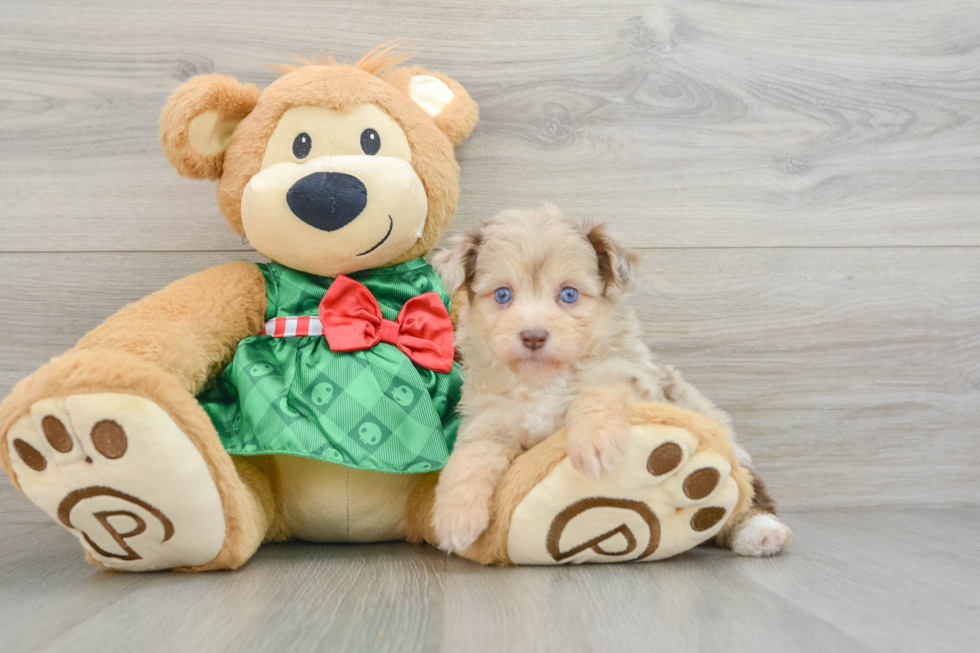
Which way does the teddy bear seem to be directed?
toward the camera
